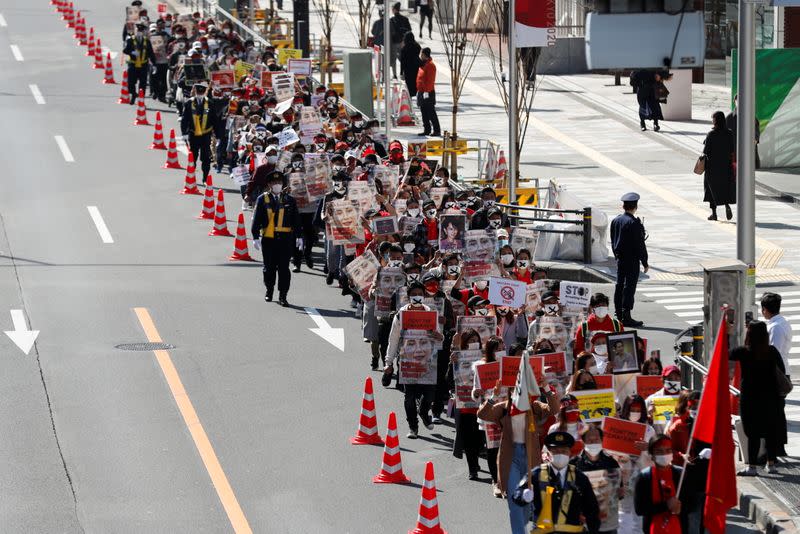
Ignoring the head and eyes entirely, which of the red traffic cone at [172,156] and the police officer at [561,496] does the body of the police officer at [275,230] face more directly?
the police officer

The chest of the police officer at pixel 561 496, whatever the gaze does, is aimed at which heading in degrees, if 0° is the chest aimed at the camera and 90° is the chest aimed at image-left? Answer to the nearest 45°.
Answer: approximately 0°

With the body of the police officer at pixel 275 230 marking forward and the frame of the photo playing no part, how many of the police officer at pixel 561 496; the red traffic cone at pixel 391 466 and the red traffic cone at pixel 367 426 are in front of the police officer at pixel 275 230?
3

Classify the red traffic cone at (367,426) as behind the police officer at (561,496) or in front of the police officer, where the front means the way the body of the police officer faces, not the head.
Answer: behind

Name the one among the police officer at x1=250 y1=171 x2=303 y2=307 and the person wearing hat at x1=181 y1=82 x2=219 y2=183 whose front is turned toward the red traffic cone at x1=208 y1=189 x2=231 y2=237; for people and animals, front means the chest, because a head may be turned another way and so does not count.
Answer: the person wearing hat

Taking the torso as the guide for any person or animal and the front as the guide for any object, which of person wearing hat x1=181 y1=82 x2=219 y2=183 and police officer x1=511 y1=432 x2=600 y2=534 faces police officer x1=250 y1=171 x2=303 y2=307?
the person wearing hat

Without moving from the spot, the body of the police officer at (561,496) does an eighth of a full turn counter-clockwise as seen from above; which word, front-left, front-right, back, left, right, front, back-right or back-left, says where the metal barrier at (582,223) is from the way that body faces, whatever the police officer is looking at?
back-left
